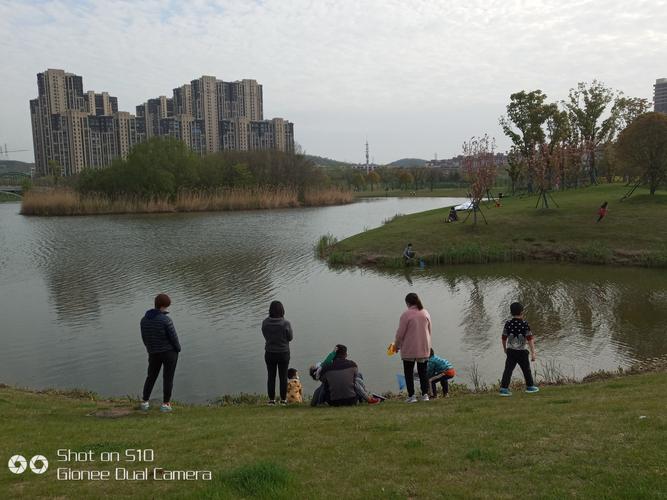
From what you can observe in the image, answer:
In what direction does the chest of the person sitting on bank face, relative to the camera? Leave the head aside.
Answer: away from the camera

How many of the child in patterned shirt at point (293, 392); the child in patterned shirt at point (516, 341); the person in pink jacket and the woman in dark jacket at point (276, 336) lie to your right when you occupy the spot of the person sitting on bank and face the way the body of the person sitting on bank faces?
2

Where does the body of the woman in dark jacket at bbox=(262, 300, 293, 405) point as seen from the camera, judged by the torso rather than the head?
away from the camera

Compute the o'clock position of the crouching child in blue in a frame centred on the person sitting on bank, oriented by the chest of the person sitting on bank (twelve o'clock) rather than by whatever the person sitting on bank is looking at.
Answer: The crouching child in blue is roughly at 2 o'clock from the person sitting on bank.

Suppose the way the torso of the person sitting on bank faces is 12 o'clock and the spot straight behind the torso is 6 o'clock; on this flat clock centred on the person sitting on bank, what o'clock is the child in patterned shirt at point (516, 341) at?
The child in patterned shirt is roughly at 3 o'clock from the person sitting on bank.

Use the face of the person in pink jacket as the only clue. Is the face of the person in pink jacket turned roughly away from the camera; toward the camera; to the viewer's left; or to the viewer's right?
away from the camera

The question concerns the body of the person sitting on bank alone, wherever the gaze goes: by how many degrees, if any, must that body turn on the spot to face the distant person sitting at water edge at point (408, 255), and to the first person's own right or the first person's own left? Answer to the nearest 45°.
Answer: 0° — they already face them

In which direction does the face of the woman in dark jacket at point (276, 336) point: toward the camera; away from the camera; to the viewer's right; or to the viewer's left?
away from the camera

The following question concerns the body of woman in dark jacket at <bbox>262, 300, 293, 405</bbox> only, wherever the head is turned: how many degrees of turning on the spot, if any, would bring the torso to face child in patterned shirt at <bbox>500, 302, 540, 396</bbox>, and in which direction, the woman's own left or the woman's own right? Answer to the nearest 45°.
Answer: approximately 90° to the woman's own right

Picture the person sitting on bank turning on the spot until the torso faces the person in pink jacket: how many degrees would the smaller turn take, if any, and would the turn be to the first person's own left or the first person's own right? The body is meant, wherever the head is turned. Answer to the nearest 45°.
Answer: approximately 90° to the first person's own right

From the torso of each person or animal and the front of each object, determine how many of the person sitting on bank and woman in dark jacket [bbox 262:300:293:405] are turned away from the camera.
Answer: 2

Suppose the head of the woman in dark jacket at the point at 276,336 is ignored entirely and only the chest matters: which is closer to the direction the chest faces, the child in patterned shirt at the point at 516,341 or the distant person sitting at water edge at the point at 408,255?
the distant person sitting at water edge

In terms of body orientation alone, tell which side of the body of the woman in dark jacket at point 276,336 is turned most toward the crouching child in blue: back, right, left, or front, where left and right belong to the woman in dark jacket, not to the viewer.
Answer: right
